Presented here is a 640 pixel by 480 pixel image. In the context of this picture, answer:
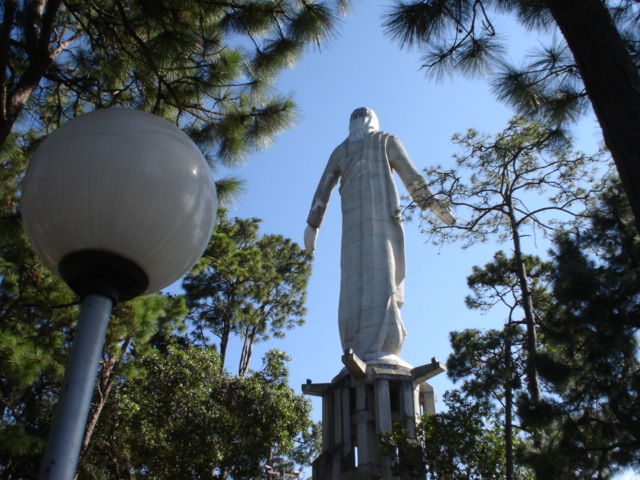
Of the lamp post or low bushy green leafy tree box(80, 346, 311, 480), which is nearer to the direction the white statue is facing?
the low bushy green leafy tree

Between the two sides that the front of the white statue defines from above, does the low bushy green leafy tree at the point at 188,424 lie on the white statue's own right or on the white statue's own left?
on the white statue's own left

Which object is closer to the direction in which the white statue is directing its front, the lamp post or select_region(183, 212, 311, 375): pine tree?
the pine tree

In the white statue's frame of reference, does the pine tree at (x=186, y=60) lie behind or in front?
behind

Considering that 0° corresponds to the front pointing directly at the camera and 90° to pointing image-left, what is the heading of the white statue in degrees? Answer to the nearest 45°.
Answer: approximately 180°

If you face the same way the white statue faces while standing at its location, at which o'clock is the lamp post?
The lamp post is roughly at 6 o'clock from the white statue.
